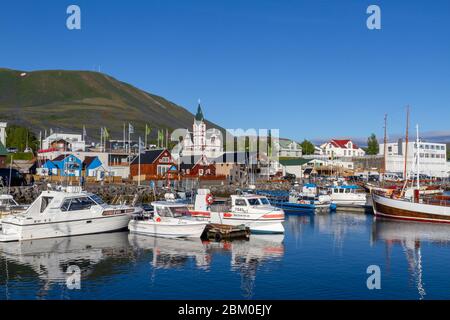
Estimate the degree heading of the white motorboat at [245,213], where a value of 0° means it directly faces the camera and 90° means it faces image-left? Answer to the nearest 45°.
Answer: approximately 315°

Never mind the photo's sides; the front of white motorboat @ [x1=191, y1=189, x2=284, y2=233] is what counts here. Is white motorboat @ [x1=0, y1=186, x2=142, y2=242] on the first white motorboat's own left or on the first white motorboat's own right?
on the first white motorboat's own right

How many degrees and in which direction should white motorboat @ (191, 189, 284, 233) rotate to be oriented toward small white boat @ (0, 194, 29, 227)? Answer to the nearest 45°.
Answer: approximately 135° to its right

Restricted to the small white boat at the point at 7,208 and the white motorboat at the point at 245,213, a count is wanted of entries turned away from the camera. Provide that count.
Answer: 0
